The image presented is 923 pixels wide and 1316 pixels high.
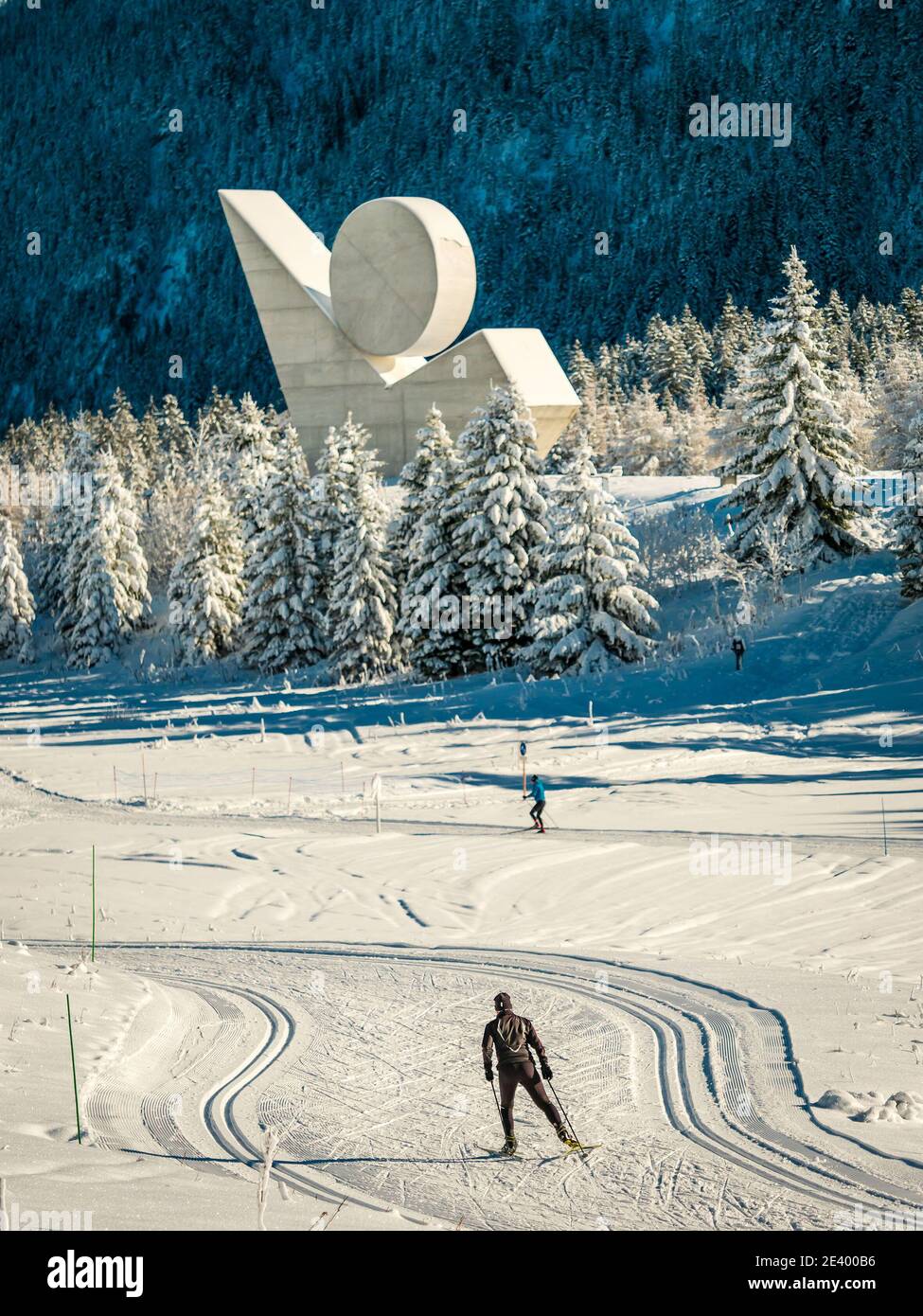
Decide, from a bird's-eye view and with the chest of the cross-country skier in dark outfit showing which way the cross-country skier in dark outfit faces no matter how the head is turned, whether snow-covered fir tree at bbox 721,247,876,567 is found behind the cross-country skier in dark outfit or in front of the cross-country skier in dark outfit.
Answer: in front

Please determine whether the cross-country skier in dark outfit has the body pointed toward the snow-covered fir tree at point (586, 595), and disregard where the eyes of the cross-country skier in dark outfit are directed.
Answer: yes

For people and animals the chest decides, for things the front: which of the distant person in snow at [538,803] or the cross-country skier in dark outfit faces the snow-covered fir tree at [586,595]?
the cross-country skier in dark outfit

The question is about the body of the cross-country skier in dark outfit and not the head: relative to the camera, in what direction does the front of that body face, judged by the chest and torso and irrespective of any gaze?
away from the camera

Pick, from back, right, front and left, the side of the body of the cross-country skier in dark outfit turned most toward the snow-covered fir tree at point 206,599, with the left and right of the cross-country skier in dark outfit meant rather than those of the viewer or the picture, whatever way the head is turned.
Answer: front

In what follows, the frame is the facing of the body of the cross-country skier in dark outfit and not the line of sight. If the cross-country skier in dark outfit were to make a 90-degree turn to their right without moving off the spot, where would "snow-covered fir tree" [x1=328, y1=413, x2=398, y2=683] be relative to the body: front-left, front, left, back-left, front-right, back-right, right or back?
left

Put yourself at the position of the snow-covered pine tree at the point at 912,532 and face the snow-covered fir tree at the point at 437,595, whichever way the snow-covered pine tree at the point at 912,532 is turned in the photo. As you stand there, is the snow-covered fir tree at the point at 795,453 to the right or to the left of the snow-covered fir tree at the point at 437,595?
right

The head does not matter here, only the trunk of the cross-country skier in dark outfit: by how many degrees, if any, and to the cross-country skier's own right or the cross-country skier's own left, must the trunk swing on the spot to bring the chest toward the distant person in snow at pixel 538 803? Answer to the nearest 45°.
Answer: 0° — they already face them

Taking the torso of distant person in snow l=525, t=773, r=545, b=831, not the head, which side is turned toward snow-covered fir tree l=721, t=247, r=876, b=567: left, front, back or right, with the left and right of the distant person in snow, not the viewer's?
right
